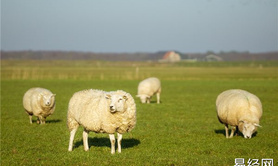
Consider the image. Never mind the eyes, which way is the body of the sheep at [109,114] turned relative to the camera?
to the viewer's right

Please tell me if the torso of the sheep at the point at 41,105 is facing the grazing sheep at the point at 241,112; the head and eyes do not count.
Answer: yes

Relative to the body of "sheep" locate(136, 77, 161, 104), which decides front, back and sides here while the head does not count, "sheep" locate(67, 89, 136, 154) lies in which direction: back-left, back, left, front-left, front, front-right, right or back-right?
front-left

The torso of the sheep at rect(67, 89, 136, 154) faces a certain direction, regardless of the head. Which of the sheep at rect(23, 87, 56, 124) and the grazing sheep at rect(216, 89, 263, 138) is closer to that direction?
the grazing sheep

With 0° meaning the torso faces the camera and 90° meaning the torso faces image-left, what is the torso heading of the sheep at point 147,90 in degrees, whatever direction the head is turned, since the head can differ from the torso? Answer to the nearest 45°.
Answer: approximately 45°

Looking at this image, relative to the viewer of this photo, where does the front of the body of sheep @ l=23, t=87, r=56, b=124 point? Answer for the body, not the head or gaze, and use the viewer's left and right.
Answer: facing the viewer and to the right of the viewer

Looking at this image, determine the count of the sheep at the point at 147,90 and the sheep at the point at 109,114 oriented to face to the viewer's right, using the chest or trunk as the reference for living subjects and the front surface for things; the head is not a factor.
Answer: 1

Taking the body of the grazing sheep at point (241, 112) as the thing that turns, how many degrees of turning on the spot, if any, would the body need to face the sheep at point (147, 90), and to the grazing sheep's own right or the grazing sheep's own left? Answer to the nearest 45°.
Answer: approximately 180°

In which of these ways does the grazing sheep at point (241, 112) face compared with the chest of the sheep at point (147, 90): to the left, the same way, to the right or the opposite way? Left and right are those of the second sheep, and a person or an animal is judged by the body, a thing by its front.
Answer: to the left

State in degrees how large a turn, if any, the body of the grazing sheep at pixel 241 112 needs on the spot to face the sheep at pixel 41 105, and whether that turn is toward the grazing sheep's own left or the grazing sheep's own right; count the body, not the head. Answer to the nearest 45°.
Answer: approximately 135° to the grazing sheep's own right

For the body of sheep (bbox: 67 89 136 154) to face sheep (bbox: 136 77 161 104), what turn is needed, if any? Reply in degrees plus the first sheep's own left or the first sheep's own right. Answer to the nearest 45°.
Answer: approximately 90° to the first sheep's own left

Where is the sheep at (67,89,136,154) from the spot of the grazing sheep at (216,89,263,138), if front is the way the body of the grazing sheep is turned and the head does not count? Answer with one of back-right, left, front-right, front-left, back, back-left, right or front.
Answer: right

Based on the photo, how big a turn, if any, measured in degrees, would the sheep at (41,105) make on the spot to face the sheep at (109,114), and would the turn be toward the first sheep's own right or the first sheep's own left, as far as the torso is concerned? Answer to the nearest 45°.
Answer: approximately 45° to the first sheep's own right
